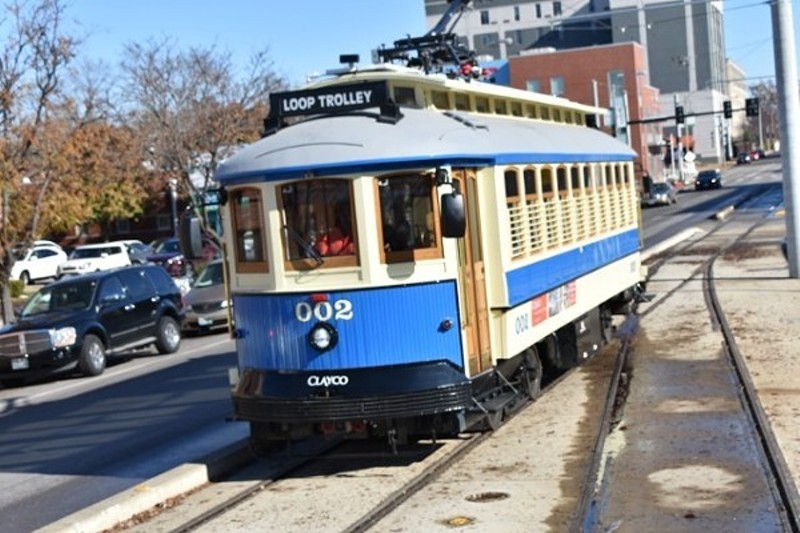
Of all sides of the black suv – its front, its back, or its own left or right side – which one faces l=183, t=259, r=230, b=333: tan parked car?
back

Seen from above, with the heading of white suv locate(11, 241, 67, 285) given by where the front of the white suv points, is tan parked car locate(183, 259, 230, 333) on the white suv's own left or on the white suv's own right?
on the white suv's own left

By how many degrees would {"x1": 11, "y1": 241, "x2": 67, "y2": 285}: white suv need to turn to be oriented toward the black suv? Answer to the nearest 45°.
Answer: approximately 45° to its left

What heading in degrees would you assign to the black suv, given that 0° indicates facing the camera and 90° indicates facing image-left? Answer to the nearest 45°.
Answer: approximately 45°

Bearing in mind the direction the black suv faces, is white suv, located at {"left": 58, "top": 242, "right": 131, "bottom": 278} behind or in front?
behind

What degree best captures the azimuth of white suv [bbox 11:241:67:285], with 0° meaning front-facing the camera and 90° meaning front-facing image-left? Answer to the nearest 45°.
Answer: approximately 45°

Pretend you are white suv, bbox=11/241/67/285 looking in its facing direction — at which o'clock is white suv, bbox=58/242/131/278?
white suv, bbox=58/242/131/278 is roughly at 8 o'clock from white suv, bbox=11/241/67/285.

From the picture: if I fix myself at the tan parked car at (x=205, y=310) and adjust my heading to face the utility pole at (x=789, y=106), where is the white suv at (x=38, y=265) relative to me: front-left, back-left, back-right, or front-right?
back-left
